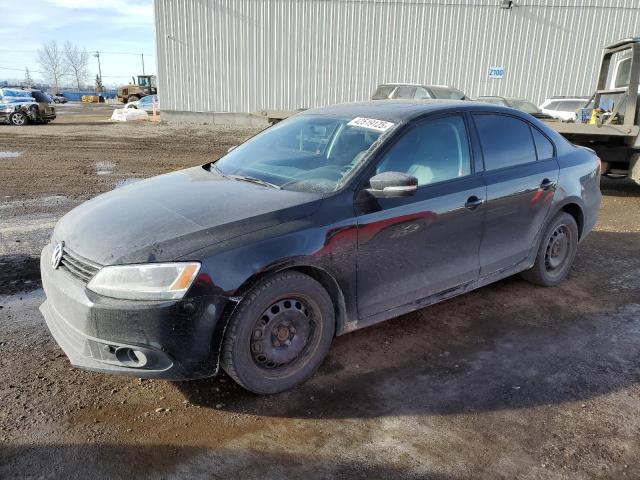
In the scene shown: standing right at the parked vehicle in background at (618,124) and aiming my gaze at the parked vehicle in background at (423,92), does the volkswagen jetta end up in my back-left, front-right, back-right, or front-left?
back-left

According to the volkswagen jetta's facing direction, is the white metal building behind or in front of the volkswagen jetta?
behind

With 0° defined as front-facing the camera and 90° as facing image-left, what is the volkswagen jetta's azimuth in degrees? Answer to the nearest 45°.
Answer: approximately 45°

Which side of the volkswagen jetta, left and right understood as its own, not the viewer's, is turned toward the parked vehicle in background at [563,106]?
back

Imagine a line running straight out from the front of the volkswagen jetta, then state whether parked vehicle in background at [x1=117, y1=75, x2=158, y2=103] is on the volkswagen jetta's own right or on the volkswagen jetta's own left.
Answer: on the volkswagen jetta's own right

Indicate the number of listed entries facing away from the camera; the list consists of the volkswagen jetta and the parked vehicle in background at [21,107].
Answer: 0
